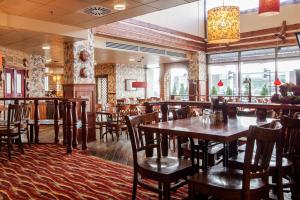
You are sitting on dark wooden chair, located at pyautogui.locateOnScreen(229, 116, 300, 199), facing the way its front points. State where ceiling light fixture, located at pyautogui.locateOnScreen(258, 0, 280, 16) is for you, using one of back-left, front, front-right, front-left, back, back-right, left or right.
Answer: front-right

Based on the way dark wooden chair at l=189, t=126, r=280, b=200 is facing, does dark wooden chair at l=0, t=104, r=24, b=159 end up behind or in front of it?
in front

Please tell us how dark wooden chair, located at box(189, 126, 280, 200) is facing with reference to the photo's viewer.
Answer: facing away from the viewer and to the left of the viewer

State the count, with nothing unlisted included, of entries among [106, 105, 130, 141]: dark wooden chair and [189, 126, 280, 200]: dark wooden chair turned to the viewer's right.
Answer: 0

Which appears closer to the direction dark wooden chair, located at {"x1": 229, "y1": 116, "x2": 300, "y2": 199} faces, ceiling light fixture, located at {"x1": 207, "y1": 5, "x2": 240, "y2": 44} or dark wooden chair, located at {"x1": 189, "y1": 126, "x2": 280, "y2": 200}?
the ceiling light fixture

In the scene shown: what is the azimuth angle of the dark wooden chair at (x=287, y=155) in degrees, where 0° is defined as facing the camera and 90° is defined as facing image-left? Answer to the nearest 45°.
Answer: approximately 135°

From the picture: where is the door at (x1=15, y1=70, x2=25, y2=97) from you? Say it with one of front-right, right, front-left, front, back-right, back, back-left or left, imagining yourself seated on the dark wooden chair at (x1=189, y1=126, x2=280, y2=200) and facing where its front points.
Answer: front

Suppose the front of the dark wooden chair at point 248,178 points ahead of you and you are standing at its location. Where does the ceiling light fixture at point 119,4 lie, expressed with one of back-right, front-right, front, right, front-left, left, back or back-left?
front
